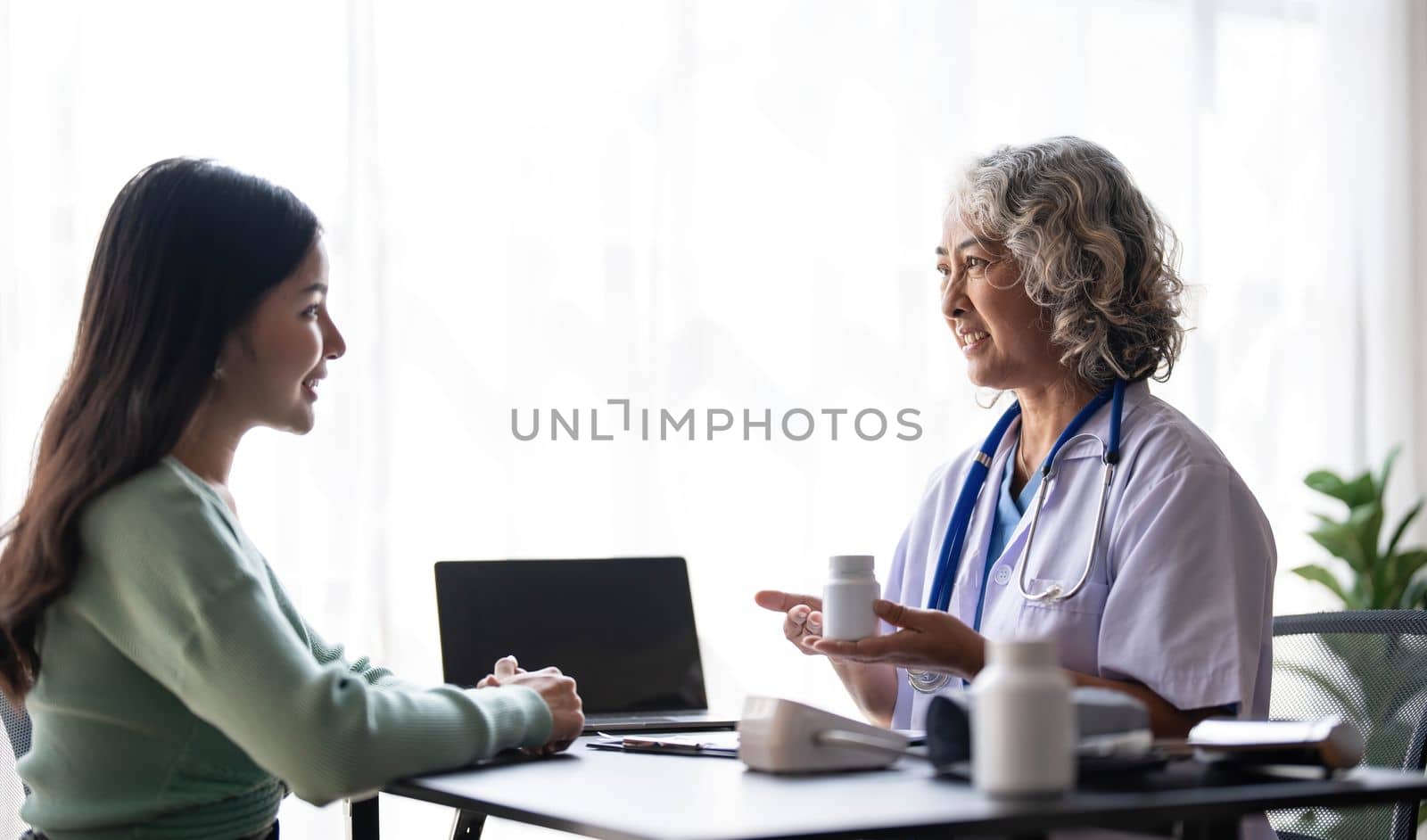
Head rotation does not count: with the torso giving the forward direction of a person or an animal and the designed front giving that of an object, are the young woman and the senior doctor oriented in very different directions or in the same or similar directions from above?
very different directions

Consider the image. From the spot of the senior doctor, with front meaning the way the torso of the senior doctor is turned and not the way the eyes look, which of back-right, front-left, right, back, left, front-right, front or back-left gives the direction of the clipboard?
front

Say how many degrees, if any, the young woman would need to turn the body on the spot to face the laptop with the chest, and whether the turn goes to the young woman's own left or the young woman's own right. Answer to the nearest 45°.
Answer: approximately 45° to the young woman's own left

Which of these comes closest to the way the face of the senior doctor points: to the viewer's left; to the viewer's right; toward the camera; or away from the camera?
to the viewer's left

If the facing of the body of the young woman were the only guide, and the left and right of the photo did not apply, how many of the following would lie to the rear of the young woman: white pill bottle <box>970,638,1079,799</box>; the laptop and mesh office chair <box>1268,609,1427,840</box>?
0

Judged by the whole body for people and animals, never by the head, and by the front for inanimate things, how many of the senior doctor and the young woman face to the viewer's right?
1

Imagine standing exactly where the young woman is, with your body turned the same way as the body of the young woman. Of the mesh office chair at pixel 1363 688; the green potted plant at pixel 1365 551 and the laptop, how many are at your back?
0

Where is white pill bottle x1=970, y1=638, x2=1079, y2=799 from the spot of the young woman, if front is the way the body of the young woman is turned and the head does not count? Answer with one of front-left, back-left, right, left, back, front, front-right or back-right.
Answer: front-right

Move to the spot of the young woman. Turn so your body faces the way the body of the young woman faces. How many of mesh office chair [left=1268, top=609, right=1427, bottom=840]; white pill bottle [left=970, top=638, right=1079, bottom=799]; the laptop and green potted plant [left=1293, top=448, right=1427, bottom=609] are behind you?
0

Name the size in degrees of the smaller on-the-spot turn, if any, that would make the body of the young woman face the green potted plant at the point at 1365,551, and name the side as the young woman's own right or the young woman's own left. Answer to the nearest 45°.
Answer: approximately 45° to the young woman's own left

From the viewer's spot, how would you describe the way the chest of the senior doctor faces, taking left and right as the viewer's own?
facing the viewer and to the left of the viewer

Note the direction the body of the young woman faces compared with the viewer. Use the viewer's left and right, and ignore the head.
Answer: facing to the right of the viewer

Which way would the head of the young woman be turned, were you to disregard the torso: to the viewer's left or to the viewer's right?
to the viewer's right

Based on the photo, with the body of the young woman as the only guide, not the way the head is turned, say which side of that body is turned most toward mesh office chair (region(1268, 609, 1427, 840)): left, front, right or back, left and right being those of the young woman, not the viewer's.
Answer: front

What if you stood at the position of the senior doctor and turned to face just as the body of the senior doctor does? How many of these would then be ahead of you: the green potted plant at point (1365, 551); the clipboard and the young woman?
2

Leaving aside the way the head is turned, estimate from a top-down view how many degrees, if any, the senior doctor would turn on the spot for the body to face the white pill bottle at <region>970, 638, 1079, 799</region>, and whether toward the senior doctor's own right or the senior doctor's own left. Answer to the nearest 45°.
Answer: approximately 45° to the senior doctor's own left
